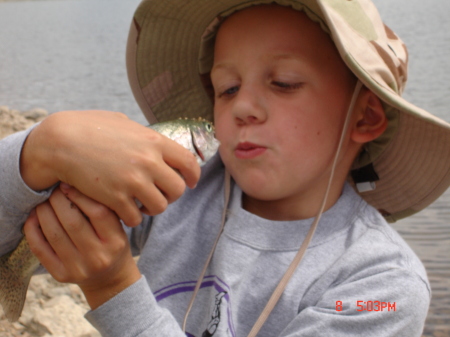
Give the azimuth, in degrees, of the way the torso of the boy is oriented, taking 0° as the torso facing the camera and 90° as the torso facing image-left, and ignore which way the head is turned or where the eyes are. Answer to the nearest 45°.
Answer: approximately 45°
